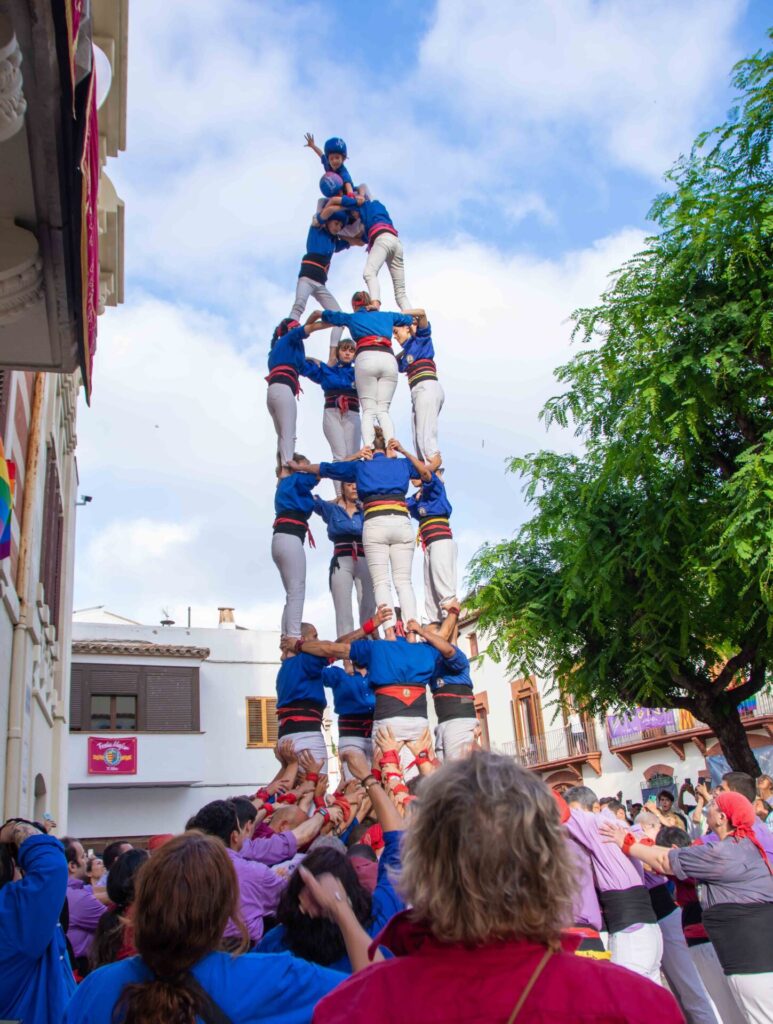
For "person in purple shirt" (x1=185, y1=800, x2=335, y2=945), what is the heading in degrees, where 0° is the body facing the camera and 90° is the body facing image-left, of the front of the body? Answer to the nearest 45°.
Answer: approximately 225°

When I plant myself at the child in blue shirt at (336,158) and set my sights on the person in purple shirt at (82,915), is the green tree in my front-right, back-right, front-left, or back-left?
back-left

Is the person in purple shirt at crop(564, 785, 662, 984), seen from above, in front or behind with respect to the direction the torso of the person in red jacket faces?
in front

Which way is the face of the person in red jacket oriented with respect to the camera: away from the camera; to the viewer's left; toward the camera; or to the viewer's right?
away from the camera

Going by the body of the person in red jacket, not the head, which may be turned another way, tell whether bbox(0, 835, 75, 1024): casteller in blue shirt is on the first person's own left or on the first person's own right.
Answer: on the first person's own left

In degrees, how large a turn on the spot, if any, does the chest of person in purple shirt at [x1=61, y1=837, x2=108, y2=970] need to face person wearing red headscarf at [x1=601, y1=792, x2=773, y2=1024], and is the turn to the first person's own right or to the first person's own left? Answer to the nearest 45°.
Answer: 0° — they already face them

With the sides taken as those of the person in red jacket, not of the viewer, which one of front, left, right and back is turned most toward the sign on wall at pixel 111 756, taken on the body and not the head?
front

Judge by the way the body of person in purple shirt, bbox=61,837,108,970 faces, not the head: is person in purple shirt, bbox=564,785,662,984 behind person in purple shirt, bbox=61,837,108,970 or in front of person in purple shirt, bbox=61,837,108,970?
in front

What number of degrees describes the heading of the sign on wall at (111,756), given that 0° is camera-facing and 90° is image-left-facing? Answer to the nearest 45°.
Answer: approximately 0°

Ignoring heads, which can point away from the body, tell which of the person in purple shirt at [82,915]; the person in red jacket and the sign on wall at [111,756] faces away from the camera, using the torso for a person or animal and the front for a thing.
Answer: the person in red jacket

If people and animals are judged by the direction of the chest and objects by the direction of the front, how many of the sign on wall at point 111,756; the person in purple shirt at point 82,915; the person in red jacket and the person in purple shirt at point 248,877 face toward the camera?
1

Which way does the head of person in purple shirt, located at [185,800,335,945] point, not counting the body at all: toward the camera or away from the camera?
away from the camera

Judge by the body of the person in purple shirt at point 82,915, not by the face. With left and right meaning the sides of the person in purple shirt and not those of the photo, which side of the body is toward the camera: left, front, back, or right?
right

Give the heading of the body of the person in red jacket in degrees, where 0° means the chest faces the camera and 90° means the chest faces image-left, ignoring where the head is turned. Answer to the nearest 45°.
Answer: approximately 180°
